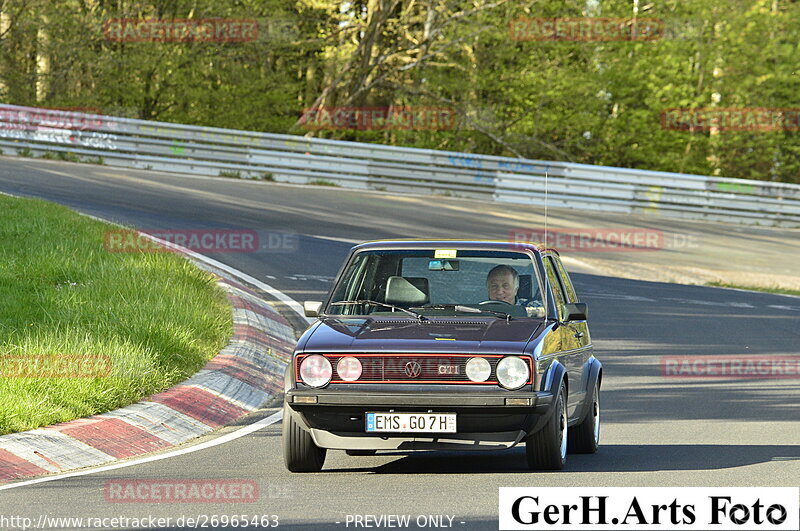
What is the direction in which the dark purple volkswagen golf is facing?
toward the camera

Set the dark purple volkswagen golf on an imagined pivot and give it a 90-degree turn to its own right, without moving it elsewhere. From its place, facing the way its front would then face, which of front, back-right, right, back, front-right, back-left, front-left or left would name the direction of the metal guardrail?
right
